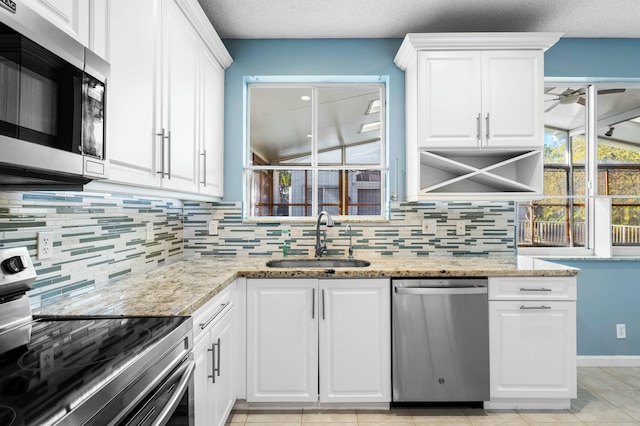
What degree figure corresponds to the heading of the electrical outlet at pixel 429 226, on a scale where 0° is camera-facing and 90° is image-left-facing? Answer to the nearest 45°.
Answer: approximately 0°

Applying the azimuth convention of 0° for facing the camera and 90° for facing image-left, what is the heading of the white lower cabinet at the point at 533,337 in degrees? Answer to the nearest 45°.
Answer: approximately 0°

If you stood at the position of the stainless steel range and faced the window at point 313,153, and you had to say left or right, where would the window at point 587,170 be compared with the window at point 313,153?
right

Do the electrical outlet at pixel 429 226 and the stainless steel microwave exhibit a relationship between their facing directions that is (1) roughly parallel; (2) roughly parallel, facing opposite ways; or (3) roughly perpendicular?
roughly perpendicular
